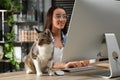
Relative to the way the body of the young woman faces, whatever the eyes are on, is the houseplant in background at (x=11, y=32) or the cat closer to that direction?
the cat

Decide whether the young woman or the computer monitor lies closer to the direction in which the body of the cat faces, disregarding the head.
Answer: the computer monitor

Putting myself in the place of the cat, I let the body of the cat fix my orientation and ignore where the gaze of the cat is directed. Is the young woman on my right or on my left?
on my left

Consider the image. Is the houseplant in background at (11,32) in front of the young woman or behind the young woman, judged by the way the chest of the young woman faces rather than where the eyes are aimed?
behind

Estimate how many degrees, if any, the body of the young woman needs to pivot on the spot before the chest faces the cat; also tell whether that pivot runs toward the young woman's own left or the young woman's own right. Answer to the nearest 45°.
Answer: approximately 45° to the young woman's own right

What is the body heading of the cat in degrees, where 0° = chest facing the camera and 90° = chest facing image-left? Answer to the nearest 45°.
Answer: approximately 315°

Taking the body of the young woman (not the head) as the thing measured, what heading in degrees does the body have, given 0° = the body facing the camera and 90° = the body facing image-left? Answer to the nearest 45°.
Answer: approximately 315°

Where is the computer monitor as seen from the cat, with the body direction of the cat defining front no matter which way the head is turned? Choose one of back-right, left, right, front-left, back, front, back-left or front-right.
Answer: front-left
